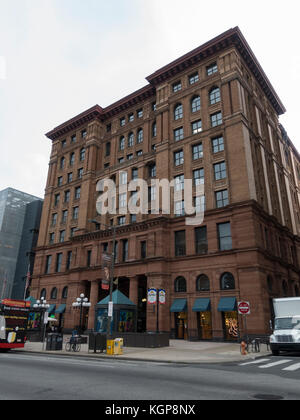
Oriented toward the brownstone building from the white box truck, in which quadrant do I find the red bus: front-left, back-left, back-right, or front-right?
front-left

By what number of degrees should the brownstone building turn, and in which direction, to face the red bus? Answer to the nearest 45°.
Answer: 0° — it already faces it

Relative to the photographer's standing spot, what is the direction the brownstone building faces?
facing the viewer and to the left of the viewer

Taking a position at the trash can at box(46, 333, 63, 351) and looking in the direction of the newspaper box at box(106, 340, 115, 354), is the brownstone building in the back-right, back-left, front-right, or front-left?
front-left

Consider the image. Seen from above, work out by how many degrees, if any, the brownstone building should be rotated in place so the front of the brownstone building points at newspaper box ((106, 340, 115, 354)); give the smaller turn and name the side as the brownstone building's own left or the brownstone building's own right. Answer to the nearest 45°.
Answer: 0° — it already faces it

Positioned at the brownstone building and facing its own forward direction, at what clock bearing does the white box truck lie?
The white box truck is roughly at 10 o'clock from the brownstone building.

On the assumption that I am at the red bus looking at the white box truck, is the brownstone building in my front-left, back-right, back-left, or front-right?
front-left
